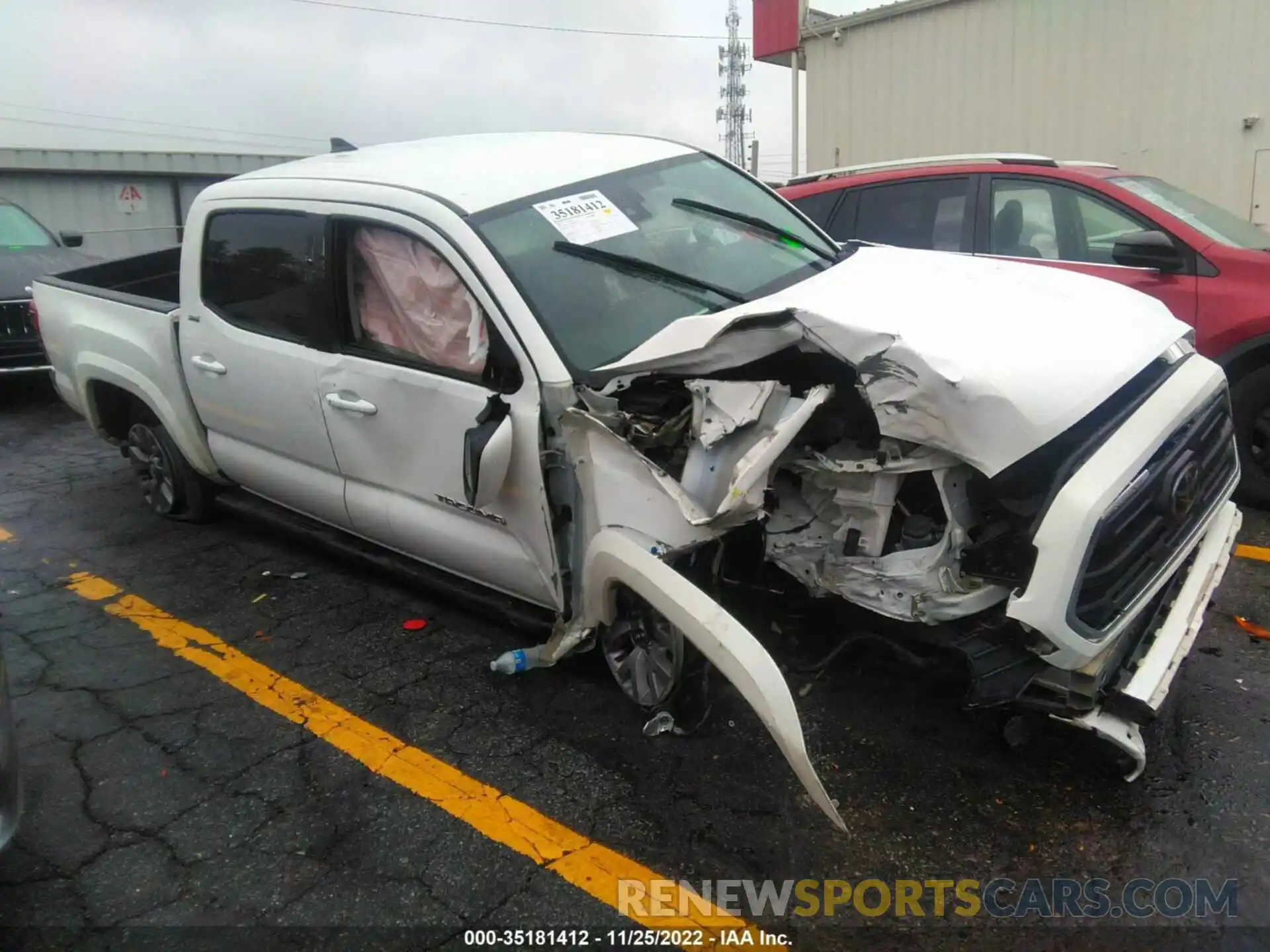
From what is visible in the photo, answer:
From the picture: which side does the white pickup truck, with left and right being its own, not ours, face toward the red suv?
left

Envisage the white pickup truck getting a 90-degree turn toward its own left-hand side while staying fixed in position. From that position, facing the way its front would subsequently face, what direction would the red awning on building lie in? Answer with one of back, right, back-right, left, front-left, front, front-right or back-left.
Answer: front-left

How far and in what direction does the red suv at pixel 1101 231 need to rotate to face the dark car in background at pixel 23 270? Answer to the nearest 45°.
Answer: approximately 135° to its right

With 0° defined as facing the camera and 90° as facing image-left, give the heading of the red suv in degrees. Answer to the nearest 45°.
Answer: approximately 315°

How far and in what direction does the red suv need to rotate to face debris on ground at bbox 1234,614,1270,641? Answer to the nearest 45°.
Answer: approximately 45° to its right
